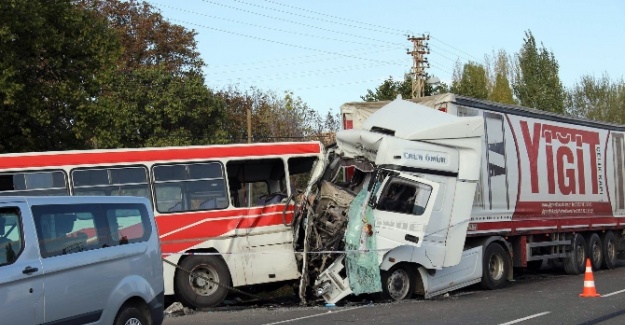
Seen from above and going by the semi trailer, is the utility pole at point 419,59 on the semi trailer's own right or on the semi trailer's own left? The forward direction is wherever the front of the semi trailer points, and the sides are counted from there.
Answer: on the semi trailer's own right

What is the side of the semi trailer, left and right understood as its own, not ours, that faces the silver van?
front

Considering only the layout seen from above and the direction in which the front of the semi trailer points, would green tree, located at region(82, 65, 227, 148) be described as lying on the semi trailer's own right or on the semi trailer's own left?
on the semi trailer's own right

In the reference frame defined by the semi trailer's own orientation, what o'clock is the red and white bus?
The red and white bus is roughly at 1 o'clock from the semi trailer.

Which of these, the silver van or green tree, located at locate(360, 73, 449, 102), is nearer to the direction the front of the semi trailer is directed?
the silver van

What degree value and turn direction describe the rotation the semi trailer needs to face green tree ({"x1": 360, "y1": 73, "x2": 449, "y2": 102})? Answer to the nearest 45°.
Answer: approximately 135° to its right

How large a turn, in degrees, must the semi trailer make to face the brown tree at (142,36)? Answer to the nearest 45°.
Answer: approximately 90° to its right

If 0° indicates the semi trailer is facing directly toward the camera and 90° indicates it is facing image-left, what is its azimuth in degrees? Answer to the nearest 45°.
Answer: approximately 45°
